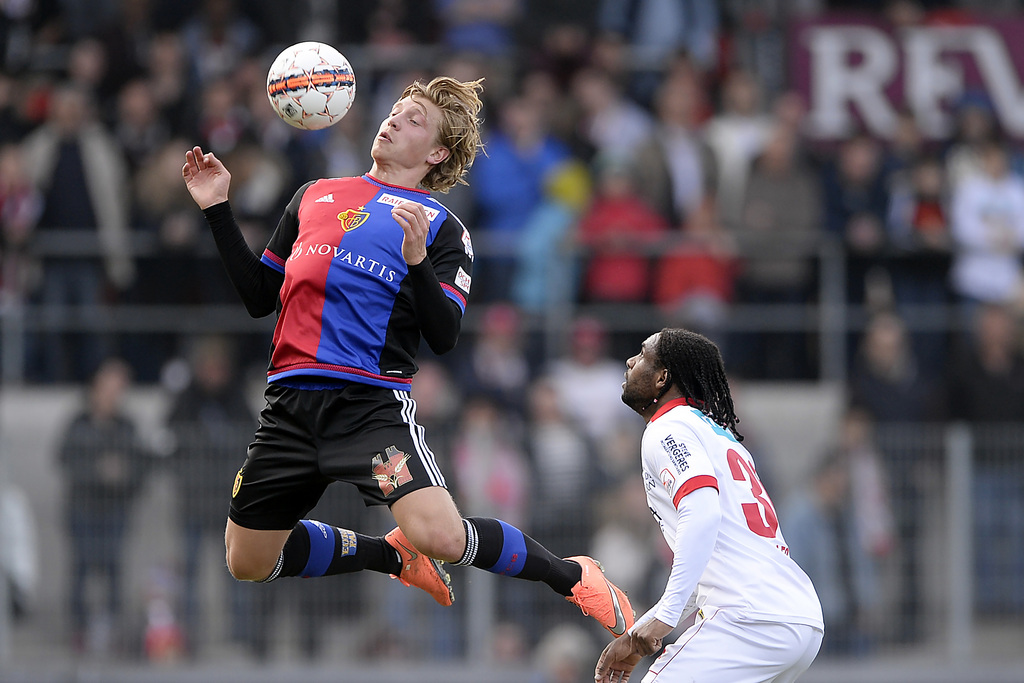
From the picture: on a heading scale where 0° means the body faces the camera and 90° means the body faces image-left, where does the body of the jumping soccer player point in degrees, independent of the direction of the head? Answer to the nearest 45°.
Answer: approximately 45°

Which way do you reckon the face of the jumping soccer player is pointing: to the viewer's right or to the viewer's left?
to the viewer's left
